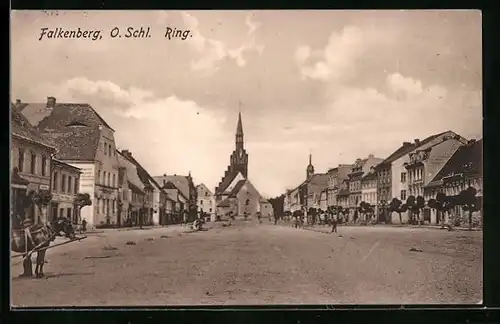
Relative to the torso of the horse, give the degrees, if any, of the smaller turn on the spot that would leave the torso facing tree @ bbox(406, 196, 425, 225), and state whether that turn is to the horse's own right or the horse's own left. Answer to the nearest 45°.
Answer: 0° — it already faces it

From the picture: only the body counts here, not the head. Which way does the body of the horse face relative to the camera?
to the viewer's right
